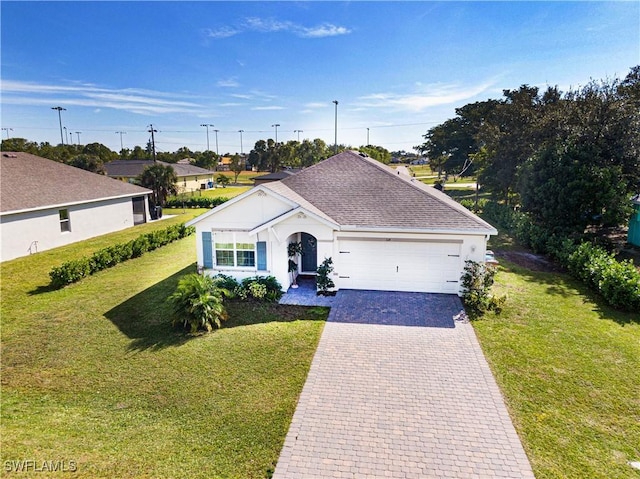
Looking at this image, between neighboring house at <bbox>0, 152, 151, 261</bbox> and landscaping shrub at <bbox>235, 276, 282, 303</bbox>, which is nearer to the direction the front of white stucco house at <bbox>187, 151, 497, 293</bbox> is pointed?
the landscaping shrub

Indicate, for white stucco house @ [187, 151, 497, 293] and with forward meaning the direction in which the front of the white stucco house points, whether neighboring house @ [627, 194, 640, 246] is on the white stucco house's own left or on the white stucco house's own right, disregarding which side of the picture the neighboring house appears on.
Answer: on the white stucco house's own left

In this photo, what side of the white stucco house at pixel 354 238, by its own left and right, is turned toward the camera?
front

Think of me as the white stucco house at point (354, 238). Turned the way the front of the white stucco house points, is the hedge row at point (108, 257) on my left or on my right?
on my right

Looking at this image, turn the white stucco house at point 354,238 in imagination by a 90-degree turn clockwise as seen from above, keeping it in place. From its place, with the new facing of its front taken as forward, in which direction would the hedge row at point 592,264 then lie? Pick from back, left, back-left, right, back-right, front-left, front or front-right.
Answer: back

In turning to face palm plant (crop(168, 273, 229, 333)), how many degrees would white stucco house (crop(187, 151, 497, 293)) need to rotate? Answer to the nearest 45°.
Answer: approximately 45° to its right

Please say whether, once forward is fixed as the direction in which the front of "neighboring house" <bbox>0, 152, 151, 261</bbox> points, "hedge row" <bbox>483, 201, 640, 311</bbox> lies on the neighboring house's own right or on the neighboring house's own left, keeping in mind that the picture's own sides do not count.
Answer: on the neighboring house's own left

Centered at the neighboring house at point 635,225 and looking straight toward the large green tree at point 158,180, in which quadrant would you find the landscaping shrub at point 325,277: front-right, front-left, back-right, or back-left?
front-left

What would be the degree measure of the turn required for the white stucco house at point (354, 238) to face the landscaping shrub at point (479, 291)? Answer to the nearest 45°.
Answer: approximately 90° to its left

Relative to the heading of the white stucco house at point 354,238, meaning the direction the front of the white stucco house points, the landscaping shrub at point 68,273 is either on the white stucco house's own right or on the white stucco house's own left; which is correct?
on the white stucco house's own right

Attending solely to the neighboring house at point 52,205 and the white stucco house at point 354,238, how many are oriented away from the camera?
0

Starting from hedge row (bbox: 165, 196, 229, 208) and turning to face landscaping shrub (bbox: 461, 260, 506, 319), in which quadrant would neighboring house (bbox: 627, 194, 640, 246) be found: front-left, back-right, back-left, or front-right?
front-left

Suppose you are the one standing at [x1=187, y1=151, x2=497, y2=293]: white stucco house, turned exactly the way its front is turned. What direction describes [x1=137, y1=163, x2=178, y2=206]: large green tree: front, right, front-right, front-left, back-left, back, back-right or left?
back-right

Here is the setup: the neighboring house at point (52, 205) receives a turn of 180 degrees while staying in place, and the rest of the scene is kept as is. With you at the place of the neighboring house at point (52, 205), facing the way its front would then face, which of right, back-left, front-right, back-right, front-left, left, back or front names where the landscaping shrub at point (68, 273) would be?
back-right

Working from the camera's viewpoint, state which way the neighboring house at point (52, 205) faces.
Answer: facing the viewer and to the left of the viewer

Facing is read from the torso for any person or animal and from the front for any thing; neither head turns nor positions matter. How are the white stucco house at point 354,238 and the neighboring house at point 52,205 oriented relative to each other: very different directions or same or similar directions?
same or similar directions
